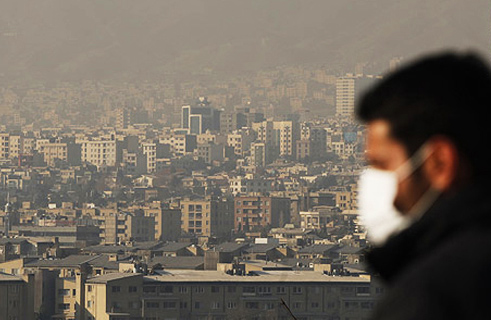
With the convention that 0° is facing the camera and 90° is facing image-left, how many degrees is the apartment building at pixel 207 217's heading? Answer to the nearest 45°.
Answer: approximately 45°

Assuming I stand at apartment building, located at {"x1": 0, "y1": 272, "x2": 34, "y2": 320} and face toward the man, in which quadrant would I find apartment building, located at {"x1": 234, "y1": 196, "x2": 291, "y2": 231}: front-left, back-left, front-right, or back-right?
back-left

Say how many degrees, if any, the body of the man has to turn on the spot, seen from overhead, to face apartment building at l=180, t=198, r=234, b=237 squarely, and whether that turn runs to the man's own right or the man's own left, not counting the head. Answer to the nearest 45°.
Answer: approximately 90° to the man's own right

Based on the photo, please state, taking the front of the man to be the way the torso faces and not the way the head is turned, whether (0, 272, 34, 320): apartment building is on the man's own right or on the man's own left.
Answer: on the man's own right

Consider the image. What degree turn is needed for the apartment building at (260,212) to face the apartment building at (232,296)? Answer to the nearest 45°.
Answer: approximately 45° to its left

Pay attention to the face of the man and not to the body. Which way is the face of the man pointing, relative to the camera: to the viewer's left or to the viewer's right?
to the viewer's left

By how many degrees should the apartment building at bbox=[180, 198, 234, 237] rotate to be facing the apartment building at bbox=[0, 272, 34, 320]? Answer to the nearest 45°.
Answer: approximately 45° to its left

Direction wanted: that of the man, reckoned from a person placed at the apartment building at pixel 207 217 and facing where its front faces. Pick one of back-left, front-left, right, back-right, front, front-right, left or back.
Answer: front-left

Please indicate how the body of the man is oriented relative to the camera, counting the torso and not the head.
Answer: to the viewer's left

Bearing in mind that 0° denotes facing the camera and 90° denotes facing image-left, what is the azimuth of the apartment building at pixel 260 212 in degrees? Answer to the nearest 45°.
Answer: approximately 45°
